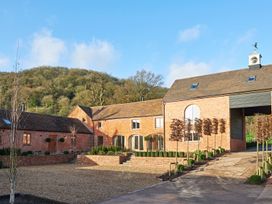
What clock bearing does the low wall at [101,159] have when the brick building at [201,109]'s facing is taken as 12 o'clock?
The low wall is roughly at 1 o'clock from the brick building.

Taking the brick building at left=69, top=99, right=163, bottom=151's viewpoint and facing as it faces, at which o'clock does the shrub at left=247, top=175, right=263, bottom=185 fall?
The shrub is roughly at 10 o'clock from the brick building.

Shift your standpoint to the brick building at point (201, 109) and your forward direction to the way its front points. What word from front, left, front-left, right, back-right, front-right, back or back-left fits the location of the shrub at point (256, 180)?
front-left

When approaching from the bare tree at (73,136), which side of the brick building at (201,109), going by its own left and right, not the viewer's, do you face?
right

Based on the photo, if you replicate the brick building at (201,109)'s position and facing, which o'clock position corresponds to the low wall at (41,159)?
The low wall is roughly at 1 o'clock from the brick building.

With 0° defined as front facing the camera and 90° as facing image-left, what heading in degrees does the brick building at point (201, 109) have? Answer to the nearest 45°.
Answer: approximately 45°
